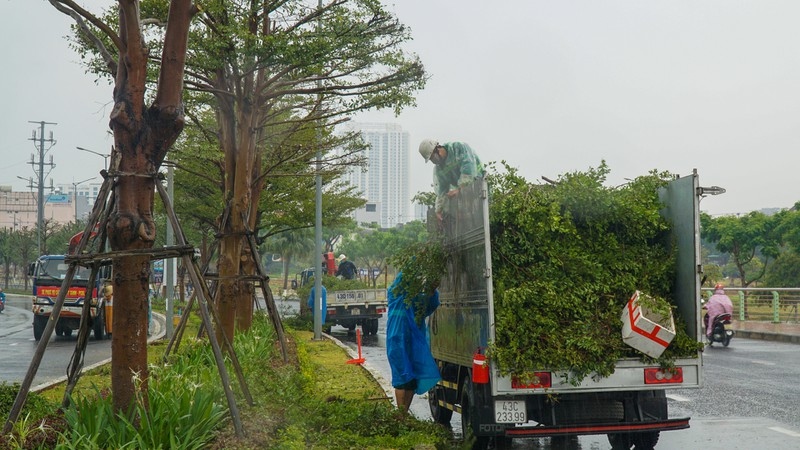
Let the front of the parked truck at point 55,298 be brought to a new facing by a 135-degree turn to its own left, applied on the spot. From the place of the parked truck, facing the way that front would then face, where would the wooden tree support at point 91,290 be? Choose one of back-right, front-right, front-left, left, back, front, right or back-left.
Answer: right

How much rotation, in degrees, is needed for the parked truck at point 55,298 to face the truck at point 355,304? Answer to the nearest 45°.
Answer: approximately 135° to its left

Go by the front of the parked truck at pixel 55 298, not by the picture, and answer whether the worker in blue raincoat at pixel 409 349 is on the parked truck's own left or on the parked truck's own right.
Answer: on the parked truck's own left

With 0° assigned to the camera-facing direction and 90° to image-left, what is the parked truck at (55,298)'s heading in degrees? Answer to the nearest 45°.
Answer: approximately 45°
